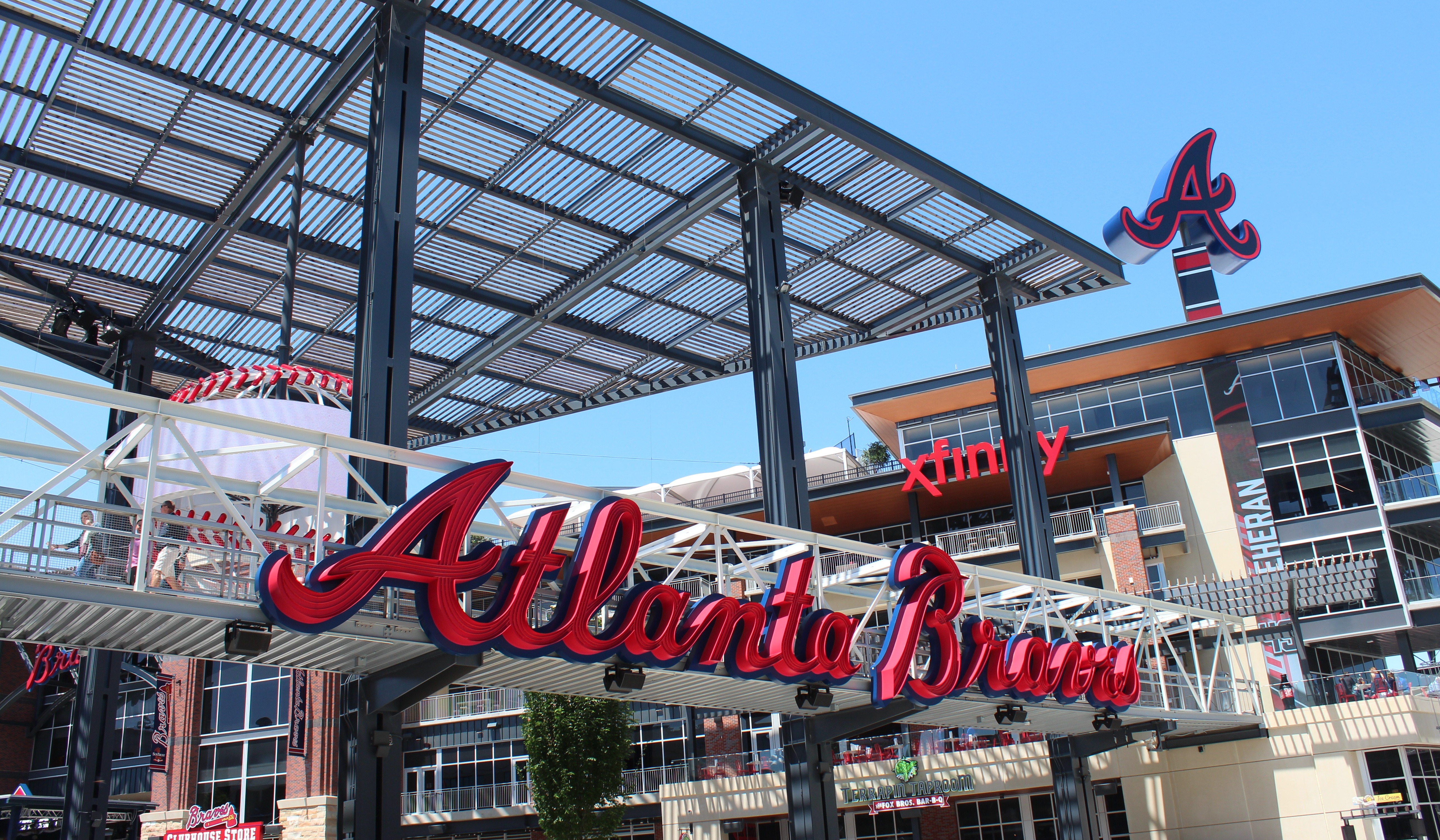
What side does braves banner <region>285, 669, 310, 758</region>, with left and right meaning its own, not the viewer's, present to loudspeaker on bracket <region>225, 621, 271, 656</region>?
front

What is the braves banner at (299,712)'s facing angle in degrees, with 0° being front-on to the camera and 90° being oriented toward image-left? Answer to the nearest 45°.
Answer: approximately 0°

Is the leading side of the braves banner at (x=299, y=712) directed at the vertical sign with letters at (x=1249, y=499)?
no

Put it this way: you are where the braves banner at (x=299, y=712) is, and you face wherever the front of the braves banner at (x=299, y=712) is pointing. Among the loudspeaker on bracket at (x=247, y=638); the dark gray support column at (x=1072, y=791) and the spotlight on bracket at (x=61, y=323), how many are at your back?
0

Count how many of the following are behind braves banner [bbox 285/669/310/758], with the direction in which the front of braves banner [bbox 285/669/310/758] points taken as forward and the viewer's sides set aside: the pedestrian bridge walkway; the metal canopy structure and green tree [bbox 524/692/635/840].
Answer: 0

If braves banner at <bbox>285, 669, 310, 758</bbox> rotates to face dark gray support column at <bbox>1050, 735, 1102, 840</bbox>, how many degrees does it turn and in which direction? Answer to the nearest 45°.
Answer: approximately 45° to its left

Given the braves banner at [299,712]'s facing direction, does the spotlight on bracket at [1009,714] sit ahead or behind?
ahead

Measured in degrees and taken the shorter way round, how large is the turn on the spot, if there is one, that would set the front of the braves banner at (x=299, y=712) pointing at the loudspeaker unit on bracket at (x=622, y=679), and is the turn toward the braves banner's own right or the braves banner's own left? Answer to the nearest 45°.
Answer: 0° — it already faces it

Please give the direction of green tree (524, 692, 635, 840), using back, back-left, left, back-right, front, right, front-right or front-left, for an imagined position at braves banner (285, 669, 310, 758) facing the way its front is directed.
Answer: front-left

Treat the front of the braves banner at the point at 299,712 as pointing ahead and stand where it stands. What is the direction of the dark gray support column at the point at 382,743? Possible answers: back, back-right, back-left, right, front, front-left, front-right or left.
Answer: front

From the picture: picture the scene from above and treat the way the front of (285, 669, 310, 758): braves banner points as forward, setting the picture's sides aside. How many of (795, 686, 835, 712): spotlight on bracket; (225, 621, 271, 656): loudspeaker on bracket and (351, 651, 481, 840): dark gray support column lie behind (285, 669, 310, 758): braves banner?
0

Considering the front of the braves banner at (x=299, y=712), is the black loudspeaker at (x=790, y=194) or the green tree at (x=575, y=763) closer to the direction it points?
the black loudspeaker

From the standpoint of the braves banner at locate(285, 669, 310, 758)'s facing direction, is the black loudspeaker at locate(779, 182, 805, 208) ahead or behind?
ahead

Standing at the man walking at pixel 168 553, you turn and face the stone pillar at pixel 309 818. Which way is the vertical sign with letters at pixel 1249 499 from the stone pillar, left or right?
right

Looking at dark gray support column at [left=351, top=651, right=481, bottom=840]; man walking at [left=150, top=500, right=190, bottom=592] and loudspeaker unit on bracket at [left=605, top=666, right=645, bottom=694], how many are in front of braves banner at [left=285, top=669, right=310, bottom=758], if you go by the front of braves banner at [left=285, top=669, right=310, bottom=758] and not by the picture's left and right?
3

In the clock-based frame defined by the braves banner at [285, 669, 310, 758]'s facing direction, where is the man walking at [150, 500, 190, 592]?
The man walking is roughly at 12 o'clock from the braves banner.

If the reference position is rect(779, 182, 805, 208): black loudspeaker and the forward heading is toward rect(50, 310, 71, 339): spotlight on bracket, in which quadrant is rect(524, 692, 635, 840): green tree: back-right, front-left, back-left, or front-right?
front-right

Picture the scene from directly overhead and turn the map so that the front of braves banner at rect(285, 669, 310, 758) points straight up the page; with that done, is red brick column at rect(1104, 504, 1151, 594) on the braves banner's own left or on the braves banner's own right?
on the braves banner's own left
